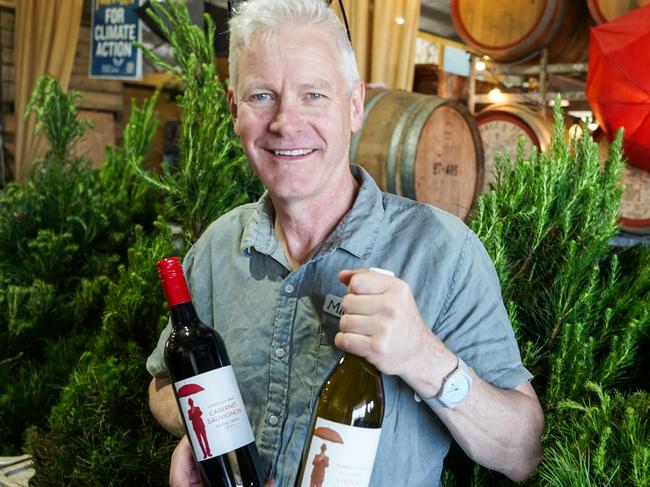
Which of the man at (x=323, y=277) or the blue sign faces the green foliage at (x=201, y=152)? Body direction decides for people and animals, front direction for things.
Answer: the blue sign

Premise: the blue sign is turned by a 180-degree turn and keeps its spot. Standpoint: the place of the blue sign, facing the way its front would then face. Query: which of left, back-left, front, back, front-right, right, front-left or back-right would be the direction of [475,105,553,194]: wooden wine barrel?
back-right

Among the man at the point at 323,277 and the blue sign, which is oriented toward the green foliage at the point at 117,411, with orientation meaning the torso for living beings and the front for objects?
the blue sign

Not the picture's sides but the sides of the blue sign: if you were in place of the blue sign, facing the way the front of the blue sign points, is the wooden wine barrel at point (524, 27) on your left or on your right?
on your left

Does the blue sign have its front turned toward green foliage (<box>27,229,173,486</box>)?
yes

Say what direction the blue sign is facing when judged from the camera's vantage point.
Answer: facing the viewer

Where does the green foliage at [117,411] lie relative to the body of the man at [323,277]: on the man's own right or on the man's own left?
on the man's own right

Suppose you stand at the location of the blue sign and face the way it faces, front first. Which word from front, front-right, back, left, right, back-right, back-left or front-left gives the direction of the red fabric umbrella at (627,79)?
front-left

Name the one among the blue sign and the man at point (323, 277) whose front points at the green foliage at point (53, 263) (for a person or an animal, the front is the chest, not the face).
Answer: the blue sign

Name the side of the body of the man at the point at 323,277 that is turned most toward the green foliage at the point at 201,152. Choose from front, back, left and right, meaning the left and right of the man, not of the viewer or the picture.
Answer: right

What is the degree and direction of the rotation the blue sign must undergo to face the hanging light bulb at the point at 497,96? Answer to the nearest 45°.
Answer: approximately 45° to its left

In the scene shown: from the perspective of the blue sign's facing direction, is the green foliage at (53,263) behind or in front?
in front

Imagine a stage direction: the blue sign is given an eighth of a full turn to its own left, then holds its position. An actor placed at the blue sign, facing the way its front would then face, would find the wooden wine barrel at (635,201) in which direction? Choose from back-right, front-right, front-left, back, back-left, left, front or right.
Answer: front

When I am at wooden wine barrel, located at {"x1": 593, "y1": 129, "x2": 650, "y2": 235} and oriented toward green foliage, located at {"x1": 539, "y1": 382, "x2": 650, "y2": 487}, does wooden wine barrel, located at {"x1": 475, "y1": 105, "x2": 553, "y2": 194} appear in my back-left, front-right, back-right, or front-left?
back-right
